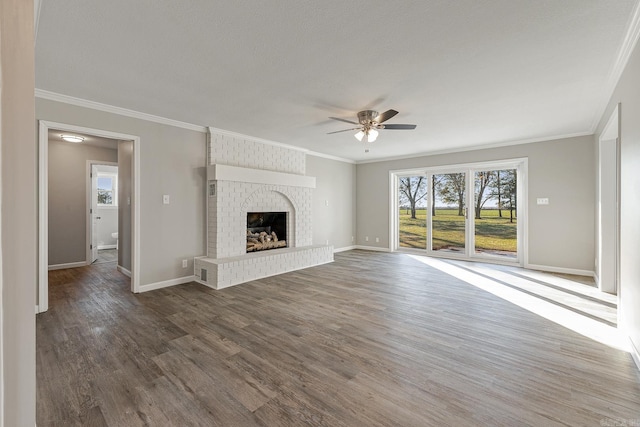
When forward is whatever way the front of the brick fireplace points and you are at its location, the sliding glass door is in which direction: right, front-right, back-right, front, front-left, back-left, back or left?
front-left

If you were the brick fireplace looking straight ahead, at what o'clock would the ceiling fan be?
The ceiling fan is roughly at 12 o'clock from the brick fireplace.

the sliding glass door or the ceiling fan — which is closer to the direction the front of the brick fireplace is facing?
the ceiling fan

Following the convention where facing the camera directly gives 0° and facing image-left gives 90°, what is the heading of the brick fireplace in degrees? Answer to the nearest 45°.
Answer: approximately 315°
